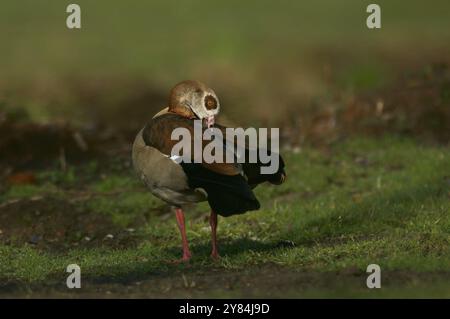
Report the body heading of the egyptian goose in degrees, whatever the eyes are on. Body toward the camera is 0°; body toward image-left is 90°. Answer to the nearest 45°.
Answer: approximately 90°
